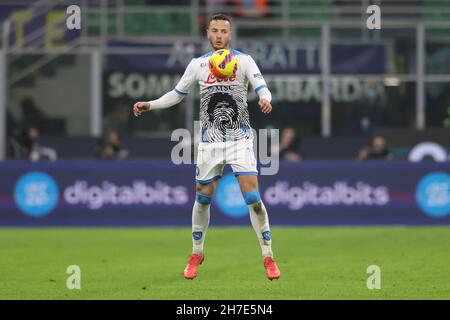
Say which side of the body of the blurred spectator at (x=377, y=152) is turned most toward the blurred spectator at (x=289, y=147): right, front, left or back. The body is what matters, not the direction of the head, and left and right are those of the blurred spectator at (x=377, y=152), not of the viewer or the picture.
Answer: right

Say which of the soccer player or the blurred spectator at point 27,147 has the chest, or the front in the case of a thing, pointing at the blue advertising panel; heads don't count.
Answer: the blurred spectator

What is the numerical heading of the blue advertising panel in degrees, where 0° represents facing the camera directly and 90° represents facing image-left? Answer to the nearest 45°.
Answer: approximately 0°

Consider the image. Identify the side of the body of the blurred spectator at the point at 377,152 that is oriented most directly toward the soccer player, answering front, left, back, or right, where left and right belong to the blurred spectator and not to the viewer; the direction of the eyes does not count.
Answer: front

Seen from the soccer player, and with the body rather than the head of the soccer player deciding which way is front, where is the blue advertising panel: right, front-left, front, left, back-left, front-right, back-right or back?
back

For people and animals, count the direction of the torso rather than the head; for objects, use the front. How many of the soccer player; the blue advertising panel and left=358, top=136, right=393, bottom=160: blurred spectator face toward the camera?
3

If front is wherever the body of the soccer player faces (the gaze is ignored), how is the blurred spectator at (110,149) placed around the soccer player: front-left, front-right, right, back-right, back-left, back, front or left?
back

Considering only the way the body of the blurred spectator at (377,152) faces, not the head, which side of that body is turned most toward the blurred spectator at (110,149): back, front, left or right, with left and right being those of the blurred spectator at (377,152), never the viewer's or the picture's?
right

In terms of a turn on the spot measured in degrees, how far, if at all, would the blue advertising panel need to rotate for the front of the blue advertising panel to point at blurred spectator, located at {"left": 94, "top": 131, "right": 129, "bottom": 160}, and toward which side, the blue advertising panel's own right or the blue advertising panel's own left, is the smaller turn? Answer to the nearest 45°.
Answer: approximately 135° to the blue advertising panel's own right

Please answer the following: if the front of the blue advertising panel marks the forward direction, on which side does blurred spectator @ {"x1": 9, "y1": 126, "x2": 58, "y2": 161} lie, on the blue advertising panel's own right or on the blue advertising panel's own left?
on the blue advertising panel's own right

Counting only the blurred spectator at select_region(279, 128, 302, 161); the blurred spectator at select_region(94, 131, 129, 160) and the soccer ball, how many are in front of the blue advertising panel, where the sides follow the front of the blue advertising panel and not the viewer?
1
